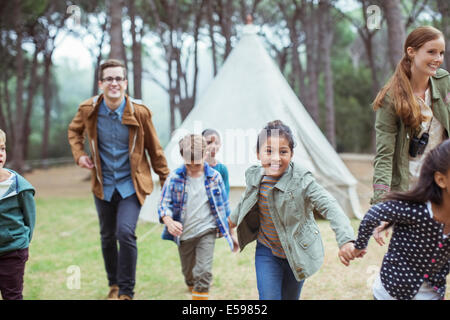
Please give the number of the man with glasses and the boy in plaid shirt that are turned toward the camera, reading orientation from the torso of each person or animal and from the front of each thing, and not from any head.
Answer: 2

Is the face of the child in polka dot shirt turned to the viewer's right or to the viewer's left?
to the viewer's right

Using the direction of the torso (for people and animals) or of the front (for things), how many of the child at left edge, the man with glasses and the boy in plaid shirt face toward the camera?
3

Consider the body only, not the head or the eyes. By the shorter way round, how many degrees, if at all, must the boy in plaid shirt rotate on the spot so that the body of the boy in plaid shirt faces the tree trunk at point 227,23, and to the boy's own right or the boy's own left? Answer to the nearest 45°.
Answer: approximately 180°

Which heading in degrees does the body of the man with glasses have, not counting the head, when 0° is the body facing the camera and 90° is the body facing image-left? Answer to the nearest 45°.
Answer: approximately 0°

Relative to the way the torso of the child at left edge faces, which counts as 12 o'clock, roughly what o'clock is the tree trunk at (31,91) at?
The tree trunk is roughly at 6 o'clock from the child at left edge.

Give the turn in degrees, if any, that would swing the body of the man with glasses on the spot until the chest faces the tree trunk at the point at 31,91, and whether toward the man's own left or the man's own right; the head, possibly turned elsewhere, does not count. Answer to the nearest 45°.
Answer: approximately 180°

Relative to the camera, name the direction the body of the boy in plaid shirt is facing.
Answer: toward the camera

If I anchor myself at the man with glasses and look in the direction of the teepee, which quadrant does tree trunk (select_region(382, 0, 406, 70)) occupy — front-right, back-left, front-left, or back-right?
front-right

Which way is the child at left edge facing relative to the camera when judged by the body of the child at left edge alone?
toward the camera
